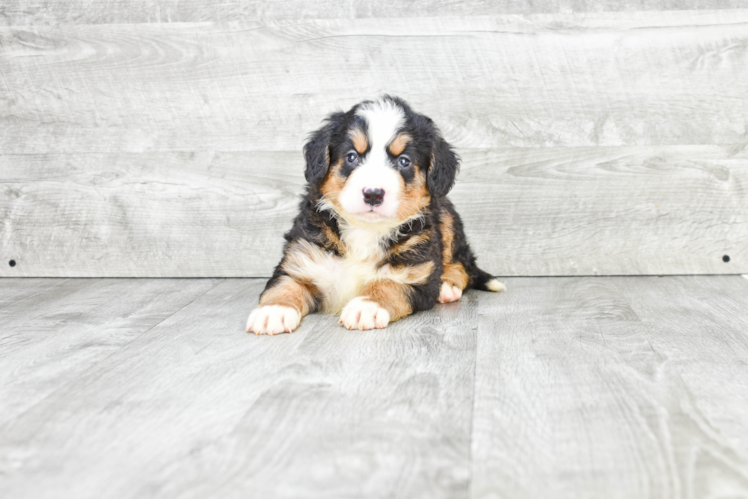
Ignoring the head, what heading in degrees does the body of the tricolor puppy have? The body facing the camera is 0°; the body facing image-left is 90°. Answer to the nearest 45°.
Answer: approximately 45°
